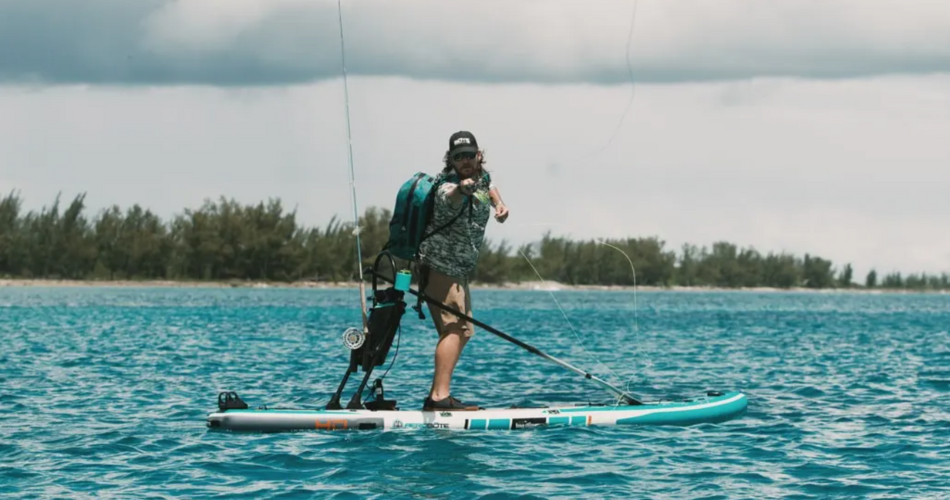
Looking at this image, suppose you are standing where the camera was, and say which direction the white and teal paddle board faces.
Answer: facing to the right of the viewer

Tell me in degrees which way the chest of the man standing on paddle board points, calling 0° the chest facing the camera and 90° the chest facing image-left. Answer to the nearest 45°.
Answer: approximately 315°
